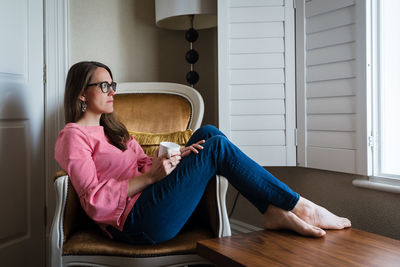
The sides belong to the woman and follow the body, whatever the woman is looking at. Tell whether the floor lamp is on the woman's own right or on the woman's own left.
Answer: on the woman's own left

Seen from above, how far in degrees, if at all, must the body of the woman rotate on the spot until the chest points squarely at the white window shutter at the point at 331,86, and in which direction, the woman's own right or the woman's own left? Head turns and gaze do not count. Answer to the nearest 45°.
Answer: approximately 45° to the woman's own left

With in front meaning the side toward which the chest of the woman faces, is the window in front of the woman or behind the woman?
in front

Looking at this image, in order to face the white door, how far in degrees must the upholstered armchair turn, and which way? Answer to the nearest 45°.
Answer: approximately 135° to its right

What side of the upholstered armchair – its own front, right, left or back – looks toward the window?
left

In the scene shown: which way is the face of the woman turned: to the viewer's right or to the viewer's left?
to the viewer's right

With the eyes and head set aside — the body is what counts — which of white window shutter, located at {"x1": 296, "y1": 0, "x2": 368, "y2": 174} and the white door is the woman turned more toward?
the white window shutter

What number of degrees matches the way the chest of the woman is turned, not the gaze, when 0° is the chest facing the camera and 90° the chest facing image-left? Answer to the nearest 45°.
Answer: approximately 270°

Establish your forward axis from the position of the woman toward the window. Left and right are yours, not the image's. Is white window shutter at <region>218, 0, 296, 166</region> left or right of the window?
left

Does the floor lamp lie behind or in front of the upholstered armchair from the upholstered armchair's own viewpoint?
behind

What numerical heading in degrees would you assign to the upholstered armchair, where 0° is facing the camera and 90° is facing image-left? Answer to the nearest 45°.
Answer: approximately 0°
